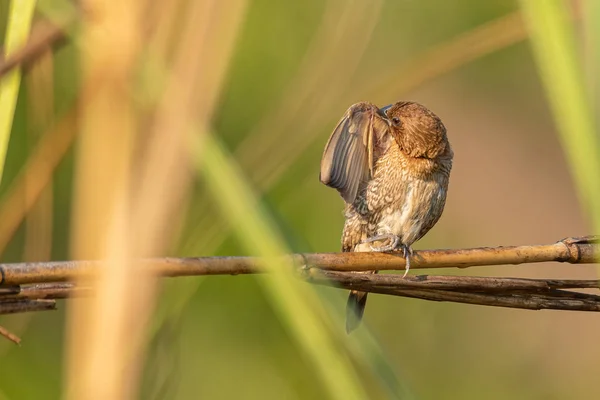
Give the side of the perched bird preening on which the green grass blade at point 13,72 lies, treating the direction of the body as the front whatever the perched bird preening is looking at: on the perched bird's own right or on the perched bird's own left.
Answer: on the perched bird's own right

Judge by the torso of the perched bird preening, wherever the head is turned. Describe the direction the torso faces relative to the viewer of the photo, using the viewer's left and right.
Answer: facing the viewer and to the right of the viewer

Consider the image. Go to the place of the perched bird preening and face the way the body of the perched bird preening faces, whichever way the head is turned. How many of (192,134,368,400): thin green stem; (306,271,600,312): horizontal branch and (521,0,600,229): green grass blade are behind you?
0

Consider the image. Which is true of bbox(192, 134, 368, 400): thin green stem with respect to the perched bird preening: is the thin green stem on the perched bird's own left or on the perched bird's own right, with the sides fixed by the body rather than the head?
on the perched bird's own right

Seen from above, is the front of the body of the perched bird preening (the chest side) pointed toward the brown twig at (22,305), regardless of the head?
no
